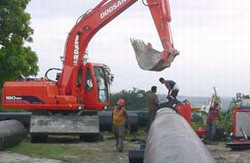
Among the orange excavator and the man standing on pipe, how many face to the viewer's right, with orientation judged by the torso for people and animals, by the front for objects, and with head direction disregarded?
1

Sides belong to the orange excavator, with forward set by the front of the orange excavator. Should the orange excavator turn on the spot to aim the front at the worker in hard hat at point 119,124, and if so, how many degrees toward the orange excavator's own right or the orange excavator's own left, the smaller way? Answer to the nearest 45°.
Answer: approximately 45° to the orange excavator's own right

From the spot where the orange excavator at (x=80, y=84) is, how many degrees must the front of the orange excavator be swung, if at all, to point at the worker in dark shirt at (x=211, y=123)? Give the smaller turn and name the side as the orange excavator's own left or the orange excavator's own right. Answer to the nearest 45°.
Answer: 0° — it already faces them

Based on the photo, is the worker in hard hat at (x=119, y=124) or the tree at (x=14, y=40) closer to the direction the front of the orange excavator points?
the worker in hard hat

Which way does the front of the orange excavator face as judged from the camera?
facing to the right of the viewer

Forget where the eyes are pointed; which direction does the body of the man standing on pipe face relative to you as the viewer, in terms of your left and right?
facing to the left of the viewer

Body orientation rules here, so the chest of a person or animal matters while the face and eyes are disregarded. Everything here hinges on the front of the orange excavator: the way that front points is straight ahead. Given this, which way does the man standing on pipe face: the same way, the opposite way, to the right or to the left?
the opposite way

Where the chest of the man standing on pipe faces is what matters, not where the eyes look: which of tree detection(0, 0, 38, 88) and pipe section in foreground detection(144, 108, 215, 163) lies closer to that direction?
the tree
